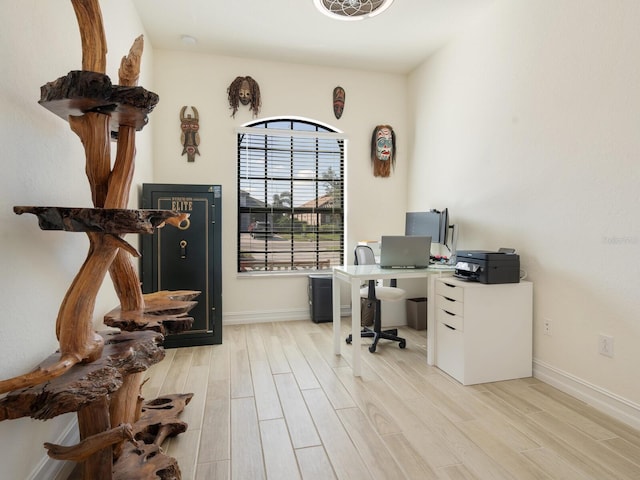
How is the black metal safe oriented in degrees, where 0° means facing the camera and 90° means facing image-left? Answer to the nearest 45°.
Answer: approximately 0°

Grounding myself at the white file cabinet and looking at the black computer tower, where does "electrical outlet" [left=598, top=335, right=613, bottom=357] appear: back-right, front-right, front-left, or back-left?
back-right

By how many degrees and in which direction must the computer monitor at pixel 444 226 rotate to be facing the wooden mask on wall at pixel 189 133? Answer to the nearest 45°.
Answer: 0° — it already faces it

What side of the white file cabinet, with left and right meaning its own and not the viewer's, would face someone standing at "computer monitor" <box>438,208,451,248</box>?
right

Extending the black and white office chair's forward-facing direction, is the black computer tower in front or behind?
behind

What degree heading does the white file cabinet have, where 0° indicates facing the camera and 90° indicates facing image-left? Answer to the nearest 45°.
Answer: approximately 45°

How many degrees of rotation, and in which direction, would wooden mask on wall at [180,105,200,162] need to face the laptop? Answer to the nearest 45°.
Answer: approximately 45° to its left

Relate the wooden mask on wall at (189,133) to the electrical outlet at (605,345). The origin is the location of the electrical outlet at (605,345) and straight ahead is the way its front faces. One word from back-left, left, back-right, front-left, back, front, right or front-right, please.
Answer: front-right

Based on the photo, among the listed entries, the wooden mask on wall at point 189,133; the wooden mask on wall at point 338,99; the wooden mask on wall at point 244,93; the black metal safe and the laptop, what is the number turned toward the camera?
4

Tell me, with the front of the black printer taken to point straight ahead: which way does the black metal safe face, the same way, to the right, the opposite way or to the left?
to the left

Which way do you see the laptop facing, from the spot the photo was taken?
facing away from the viewer

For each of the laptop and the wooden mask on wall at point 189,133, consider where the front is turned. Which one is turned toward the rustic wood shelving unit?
the wooden mask on wall

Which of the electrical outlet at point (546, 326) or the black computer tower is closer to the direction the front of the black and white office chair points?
the electrical outlet

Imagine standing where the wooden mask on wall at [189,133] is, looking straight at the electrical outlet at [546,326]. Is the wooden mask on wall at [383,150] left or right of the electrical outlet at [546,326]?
left
